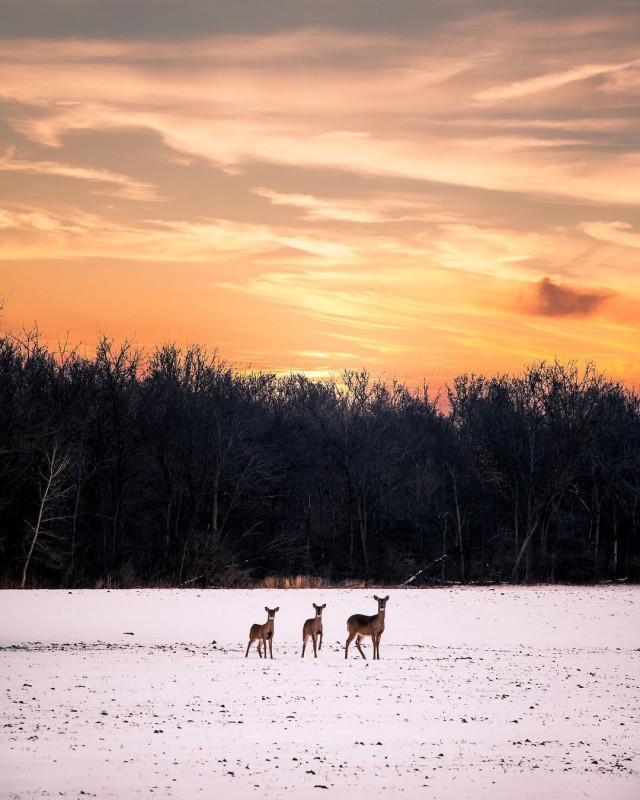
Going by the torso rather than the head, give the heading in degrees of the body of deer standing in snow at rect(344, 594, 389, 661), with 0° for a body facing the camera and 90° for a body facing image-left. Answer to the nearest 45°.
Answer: approximately 315°
